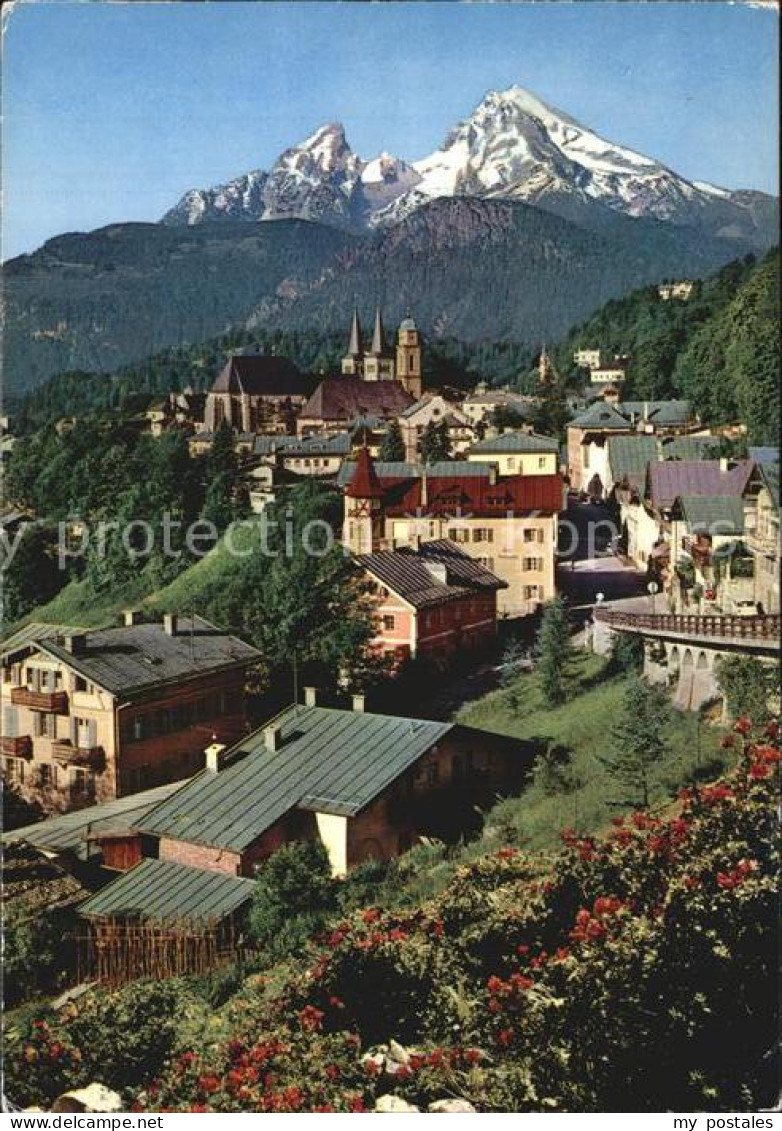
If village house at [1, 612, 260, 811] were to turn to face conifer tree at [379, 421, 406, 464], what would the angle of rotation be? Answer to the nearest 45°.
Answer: approximately 180°

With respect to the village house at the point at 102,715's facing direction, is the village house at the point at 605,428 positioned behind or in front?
behind

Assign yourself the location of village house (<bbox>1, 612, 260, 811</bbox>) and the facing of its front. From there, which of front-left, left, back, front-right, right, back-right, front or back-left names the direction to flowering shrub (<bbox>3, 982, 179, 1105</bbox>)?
front-left

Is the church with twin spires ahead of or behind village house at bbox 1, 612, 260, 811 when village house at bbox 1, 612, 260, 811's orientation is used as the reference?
behind

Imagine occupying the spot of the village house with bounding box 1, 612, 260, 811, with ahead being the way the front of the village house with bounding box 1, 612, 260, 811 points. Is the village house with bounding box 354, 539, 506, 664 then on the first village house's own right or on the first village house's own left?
on the first village house's own left

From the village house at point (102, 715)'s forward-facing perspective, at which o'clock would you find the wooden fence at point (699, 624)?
The wooden fence is roughly at 8 o'clock from the village house.

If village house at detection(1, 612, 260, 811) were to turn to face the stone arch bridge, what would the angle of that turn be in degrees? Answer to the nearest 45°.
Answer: approximately 135° to its left

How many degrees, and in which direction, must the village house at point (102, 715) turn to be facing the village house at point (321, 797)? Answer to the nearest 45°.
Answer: approximately 90° to its left

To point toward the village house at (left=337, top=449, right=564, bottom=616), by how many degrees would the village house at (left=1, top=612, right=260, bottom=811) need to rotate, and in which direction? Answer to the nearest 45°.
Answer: approximately 135° to its left

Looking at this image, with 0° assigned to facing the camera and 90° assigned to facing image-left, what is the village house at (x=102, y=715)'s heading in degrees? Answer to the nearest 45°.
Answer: approximately 45°

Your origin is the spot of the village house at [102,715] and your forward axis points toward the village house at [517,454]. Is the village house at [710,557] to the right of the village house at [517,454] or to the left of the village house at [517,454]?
right

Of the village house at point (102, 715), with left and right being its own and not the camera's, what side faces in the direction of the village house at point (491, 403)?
back
